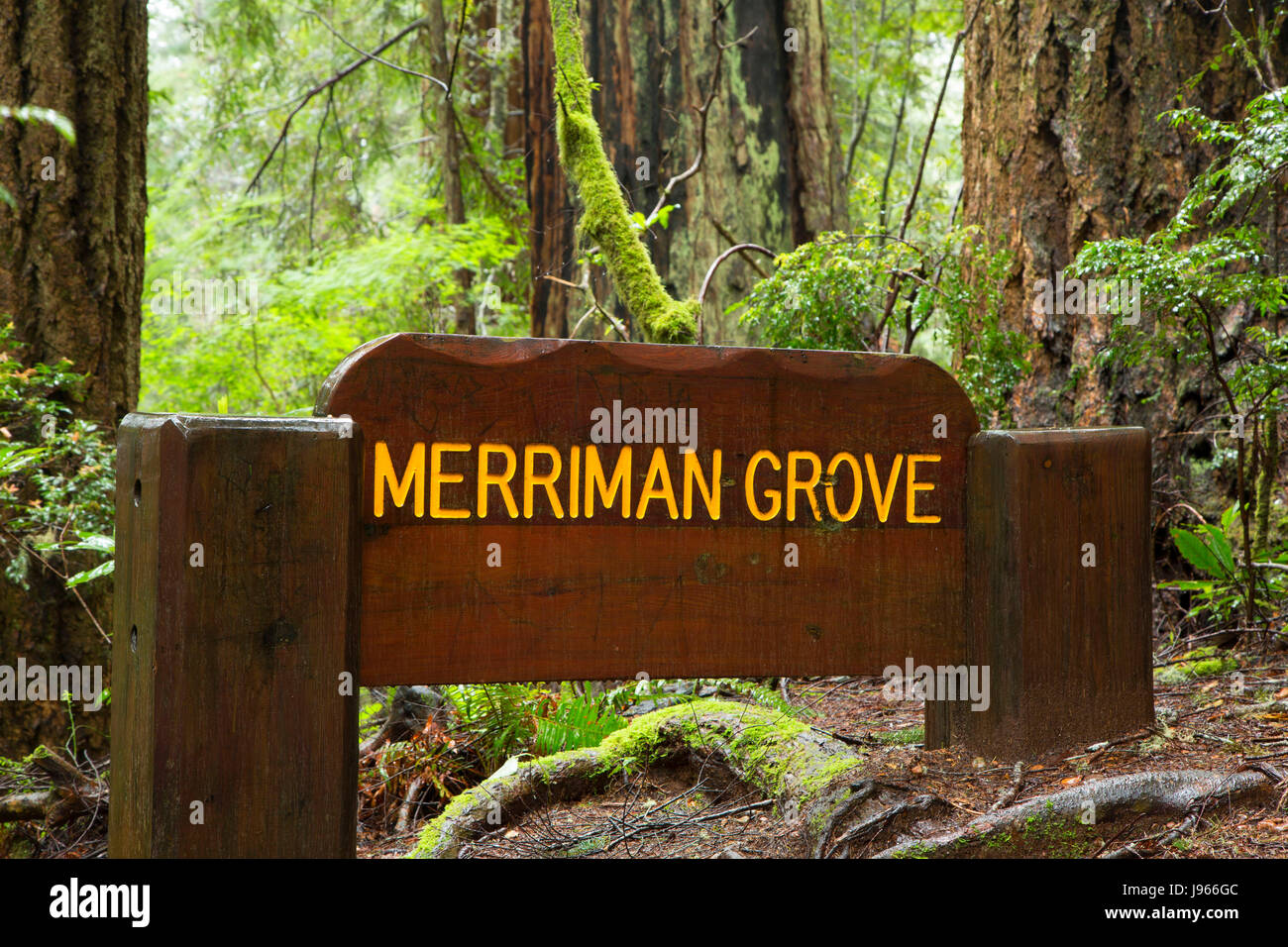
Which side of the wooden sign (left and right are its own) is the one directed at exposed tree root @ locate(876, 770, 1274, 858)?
left

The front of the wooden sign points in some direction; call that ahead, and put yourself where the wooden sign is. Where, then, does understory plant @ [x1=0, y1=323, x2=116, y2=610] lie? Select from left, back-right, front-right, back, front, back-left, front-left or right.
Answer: back-right

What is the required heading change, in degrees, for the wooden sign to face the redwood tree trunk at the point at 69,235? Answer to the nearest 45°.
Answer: approximately 135° to its right

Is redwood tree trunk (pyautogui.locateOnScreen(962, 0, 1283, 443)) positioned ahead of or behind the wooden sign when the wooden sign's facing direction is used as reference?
behind

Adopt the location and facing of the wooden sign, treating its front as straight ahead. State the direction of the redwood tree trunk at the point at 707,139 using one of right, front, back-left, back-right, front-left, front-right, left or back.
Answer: back

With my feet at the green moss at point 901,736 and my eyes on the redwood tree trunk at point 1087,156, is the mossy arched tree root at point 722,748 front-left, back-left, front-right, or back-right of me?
back-left

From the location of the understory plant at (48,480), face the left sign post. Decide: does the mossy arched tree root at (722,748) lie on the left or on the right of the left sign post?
left

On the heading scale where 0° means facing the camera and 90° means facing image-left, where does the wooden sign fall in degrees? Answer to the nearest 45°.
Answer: approximately 0°

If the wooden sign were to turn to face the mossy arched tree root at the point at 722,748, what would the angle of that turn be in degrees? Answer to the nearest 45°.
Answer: approximately 180°

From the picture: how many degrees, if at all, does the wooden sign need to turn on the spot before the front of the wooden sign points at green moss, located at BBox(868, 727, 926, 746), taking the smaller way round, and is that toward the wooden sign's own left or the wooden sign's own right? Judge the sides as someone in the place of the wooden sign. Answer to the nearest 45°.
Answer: approximately 135° to the wooden sign's own left
